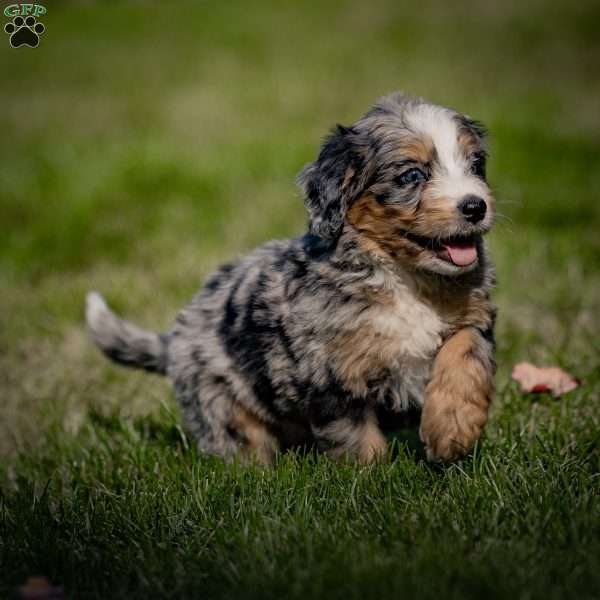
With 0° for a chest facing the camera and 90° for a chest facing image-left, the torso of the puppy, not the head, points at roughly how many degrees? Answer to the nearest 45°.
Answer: approximately 315°

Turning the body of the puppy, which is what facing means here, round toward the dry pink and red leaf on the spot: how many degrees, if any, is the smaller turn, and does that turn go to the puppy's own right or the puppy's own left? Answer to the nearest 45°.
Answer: approximately 90° to the puppy's own left
